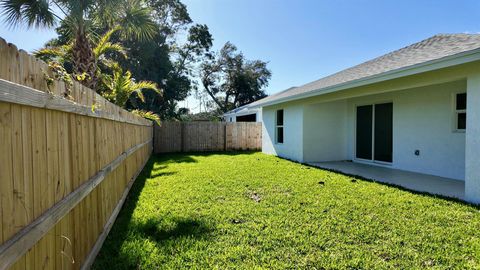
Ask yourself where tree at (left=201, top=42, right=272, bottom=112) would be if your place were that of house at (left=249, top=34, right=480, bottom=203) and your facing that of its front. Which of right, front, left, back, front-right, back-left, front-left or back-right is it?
left

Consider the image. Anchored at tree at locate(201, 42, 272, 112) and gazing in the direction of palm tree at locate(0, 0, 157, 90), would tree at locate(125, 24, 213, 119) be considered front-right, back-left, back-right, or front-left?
front-right

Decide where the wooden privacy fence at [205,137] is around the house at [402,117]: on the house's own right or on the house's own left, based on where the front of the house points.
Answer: on the house's own left

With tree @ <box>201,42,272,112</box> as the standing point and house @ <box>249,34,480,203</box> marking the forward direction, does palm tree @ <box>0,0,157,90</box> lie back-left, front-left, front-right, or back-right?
front-right
